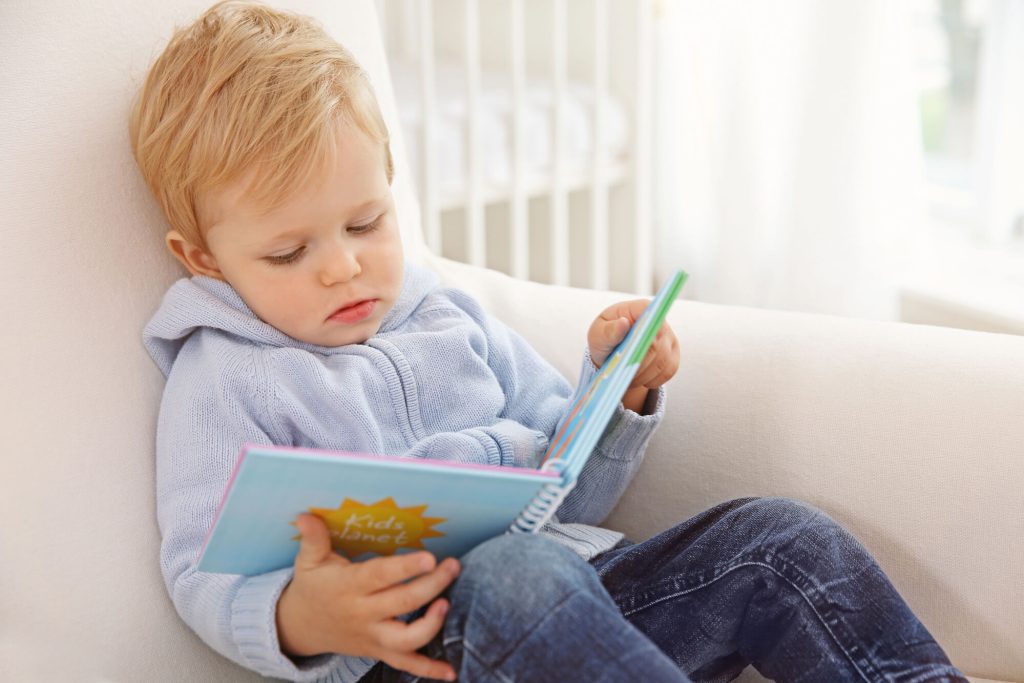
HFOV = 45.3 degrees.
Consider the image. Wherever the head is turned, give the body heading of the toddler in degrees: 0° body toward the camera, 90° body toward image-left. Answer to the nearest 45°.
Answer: approximately 315°

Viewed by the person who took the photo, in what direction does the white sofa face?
facing the viewer and to the right of the viewer

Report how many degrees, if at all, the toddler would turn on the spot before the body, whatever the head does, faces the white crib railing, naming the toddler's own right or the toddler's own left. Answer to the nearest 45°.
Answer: approximately 135° to the toddler's own left

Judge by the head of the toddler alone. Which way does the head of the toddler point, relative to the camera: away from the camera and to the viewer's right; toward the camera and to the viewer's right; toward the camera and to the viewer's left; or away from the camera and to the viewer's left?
toward the camera and to the viewer's right

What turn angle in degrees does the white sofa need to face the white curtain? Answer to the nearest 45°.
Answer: approximately 90° to its left

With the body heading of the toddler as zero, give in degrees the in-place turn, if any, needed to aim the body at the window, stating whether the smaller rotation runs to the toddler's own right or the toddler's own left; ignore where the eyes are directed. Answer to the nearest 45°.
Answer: approximately 90° to the toddler's own left

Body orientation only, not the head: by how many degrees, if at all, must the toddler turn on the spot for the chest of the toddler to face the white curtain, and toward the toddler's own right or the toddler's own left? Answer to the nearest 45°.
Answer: approximately 90° to the toddler's own left

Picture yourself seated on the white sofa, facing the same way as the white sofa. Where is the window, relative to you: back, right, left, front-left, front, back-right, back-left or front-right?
left

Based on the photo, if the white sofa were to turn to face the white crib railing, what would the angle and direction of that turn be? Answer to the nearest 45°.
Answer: approximately 135° to its left
